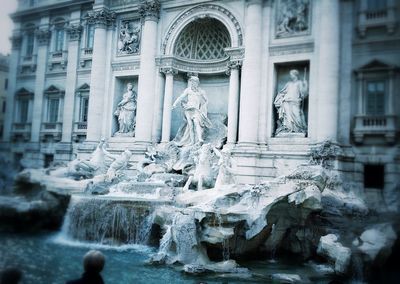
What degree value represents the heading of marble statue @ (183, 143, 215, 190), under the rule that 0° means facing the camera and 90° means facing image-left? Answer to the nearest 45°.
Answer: approximately 45°

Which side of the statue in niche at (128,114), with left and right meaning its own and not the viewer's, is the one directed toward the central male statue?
left

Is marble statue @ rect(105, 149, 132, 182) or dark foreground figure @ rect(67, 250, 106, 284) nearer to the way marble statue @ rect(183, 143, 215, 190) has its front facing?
the dark foreground figure

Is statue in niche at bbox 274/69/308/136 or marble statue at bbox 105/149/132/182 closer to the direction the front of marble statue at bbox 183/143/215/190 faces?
the marble statue

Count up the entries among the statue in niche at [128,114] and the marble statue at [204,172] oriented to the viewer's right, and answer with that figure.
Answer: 0

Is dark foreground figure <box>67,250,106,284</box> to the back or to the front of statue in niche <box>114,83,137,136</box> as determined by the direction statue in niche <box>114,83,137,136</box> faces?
to the front

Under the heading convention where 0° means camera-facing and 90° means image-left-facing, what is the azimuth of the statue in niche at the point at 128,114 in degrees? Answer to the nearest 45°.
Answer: approximately 45°

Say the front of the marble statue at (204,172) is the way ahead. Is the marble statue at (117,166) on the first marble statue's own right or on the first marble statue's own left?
on the first marble statue's own right

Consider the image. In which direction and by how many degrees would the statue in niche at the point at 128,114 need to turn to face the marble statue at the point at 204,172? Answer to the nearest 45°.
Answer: approximately 90° to its left
